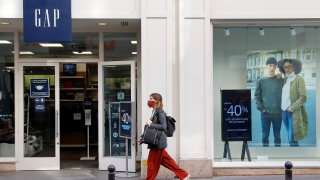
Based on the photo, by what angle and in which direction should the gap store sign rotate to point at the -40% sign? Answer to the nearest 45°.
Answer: approximately 90° to its left

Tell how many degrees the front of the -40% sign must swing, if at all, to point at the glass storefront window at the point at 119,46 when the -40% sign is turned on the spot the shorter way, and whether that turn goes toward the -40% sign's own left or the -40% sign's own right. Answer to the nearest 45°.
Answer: approximately 90° to the -40% sign's own right

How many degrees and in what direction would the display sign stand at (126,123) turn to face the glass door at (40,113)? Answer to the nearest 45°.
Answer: approximately 90° to its right

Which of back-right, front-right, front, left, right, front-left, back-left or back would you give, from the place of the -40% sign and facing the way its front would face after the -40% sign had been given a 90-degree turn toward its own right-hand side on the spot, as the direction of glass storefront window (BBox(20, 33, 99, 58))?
front
